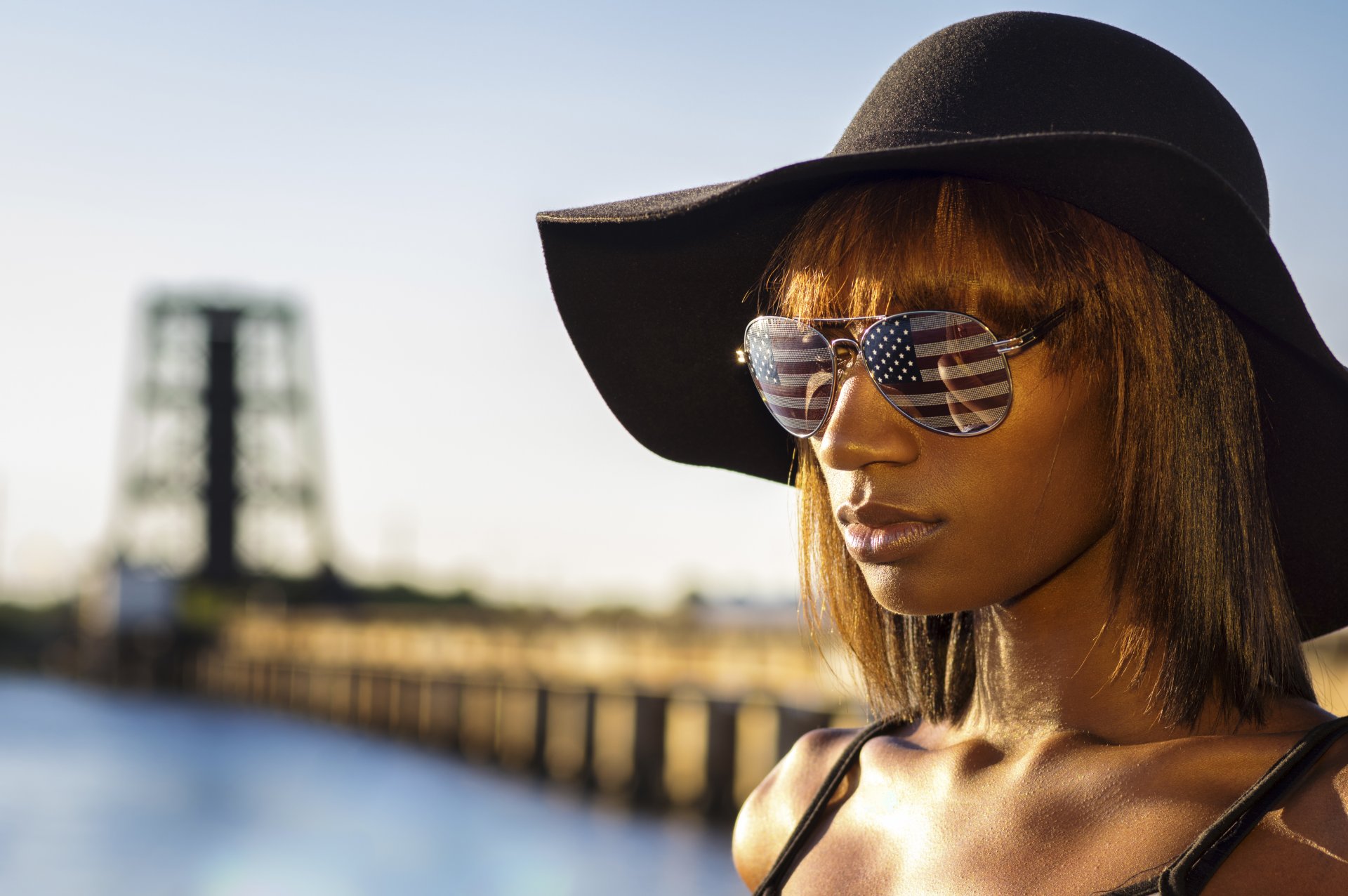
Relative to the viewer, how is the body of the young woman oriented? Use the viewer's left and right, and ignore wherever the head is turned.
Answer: facing the viewer and to the left of the viewer

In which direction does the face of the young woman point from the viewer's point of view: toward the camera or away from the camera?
toward the camera
